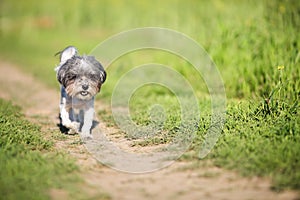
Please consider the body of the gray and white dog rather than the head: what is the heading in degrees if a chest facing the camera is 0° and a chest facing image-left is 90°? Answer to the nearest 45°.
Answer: approximately 0°
